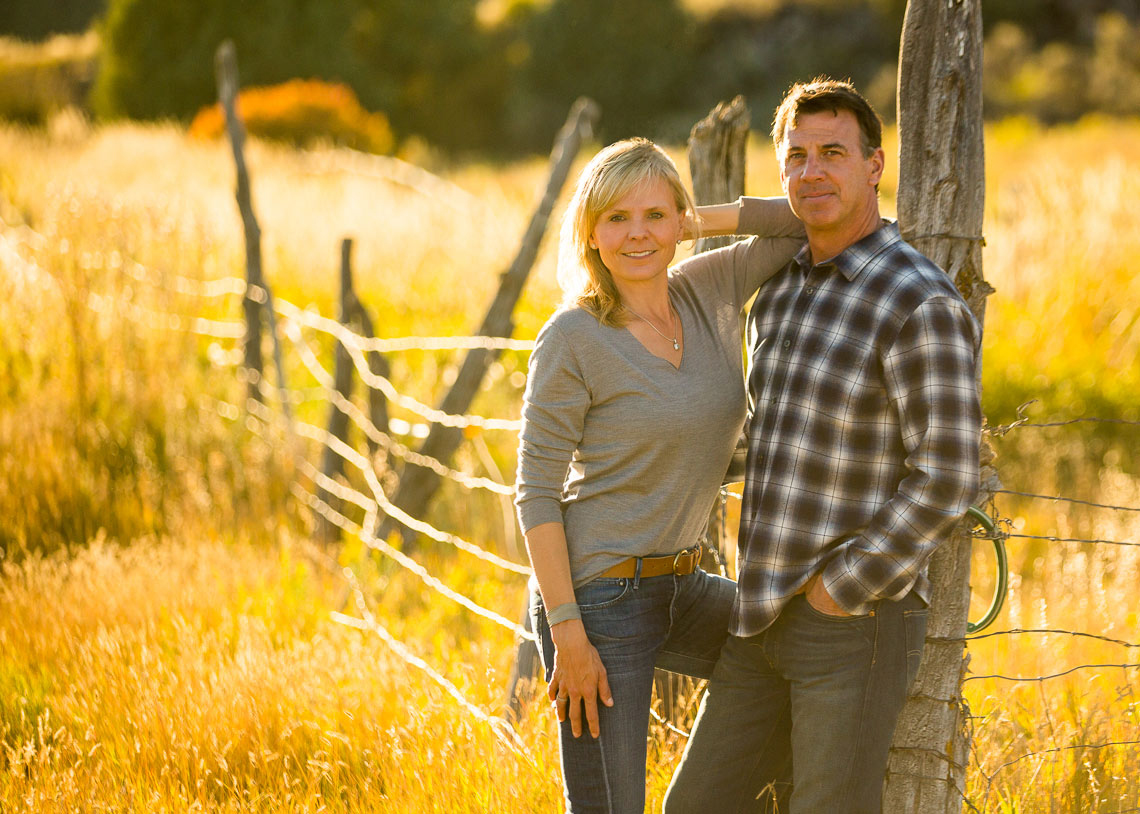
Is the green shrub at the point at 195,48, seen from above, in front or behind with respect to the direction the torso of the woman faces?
behind

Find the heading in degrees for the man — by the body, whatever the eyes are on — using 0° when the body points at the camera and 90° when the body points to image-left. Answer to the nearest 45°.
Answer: approximately 45°

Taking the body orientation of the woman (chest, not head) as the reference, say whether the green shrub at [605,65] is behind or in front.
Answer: behind

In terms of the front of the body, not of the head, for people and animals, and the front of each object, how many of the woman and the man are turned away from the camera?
0

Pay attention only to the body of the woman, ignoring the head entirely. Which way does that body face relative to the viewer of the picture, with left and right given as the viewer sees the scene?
facing the viewer and to the right of the viewer

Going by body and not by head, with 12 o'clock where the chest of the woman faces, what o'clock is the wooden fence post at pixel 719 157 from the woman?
The wooden fence post is roughly at 8 o'clock from the woman.
